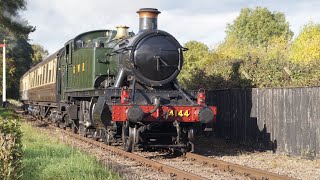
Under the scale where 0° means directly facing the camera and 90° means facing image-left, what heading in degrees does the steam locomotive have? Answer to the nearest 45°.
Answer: approximately 315°

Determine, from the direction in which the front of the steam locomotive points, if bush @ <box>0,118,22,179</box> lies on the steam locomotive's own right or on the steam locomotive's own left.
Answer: on the steam locomotive's own right

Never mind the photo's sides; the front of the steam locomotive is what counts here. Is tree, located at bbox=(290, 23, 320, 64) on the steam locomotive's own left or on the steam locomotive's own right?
on the steam locomotive's own left

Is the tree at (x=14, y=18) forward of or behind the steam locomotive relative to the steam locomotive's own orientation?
behind

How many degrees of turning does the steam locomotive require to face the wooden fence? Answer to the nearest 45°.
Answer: approximately 45° to its left
